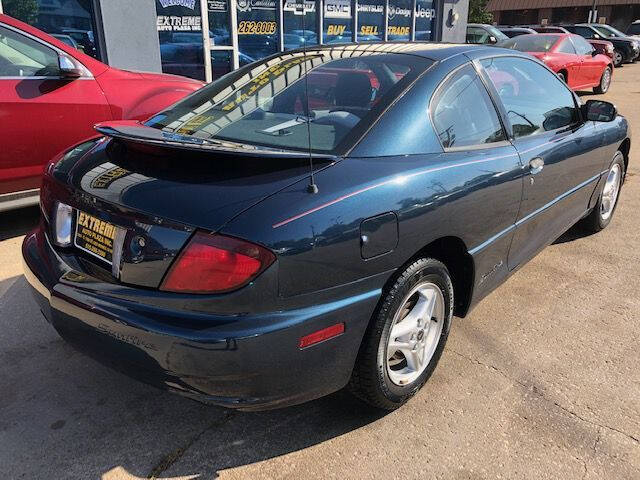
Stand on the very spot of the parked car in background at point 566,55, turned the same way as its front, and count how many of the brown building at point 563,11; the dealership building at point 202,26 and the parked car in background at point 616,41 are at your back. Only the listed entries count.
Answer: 1

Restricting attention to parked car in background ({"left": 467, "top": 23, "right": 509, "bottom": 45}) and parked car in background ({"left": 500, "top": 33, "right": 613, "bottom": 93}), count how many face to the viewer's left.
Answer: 0

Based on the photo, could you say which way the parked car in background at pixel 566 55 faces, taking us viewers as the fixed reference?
facing away from the viewer and to the right of the viewer

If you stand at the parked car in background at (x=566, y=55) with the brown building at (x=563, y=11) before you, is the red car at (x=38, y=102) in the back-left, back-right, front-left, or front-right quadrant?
back-left

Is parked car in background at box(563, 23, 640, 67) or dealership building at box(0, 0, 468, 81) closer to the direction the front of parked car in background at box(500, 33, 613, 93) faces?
the parked car in background

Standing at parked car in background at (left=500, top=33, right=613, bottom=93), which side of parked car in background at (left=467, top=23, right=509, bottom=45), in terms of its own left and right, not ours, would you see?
front

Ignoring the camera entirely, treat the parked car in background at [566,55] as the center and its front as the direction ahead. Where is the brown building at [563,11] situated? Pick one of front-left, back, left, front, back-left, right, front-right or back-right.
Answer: front-left

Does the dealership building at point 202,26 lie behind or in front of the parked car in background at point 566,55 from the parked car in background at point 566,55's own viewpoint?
behind

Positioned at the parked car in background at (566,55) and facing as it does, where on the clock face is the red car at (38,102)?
The red car is roughly at 5 o'clock from the parked car in background.

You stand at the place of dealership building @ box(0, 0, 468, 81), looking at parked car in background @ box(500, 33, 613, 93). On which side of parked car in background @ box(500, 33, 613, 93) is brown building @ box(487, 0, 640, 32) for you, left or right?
left

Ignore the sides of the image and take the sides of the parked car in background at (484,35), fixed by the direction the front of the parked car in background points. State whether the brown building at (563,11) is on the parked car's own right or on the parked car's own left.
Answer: on the parked car's own left

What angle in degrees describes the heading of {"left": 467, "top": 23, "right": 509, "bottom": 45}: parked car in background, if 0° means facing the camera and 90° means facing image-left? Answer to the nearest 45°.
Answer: approximately 315°
